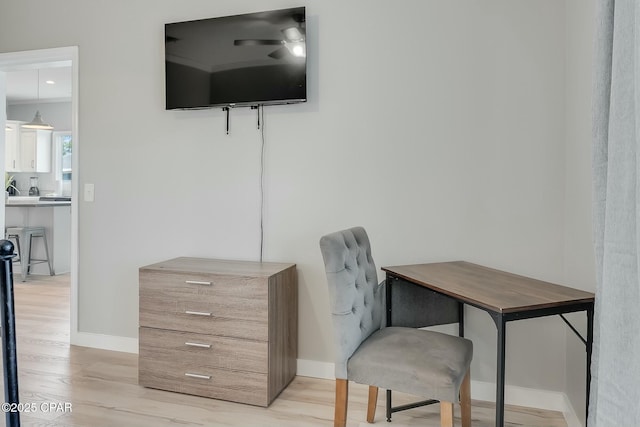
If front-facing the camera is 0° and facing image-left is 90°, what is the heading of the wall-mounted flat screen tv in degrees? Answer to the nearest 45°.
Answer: approximately 45°

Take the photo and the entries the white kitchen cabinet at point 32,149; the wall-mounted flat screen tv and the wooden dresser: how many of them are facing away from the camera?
0

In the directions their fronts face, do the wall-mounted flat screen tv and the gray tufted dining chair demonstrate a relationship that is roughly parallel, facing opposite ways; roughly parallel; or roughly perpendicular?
roughly perpendicular

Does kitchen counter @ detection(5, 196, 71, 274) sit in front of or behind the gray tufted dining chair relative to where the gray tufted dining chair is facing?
behind

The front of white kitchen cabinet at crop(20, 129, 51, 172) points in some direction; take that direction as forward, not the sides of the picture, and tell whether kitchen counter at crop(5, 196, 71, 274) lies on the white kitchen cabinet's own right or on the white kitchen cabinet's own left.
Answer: on the white kitchen cabinet's own left

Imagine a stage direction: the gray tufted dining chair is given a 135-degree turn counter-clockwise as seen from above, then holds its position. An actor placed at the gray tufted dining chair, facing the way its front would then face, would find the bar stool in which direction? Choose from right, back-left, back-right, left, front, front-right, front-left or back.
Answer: front-left

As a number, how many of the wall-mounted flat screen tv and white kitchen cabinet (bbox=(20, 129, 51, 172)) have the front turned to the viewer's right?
0

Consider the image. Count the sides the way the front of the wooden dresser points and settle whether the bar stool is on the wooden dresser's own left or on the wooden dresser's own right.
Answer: on the wooden dresser's own right

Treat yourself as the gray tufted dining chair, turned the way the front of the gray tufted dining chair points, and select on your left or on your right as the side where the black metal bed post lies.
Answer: on your right

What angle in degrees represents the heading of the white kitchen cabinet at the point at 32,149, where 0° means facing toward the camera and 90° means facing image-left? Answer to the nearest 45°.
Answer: approximately 45°

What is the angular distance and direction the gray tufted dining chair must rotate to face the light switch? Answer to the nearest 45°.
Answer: approximately 180°

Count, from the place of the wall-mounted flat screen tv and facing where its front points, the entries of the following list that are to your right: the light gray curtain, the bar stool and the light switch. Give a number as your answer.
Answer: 2

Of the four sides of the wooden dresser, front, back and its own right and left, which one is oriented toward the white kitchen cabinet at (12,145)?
right

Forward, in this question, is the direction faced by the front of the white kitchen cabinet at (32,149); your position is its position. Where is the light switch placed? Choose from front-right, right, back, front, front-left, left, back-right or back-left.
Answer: front-left
